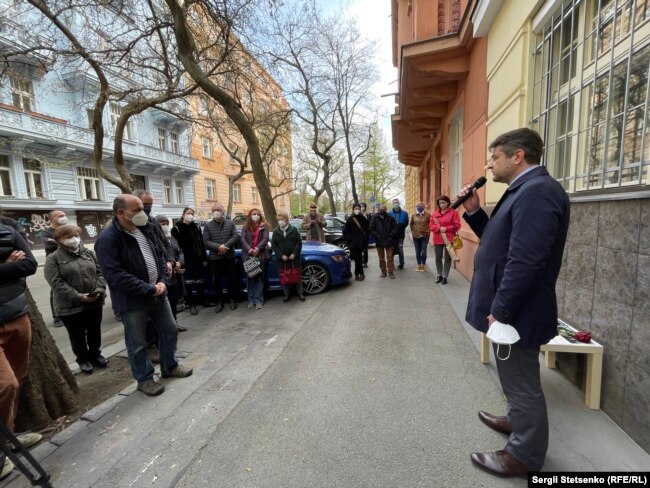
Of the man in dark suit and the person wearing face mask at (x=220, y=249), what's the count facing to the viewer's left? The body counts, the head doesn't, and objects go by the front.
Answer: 1

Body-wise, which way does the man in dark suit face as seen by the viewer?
to the viewer's left

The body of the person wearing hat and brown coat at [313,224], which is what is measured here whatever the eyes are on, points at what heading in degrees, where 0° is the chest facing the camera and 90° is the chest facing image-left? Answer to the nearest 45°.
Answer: approximately 0°

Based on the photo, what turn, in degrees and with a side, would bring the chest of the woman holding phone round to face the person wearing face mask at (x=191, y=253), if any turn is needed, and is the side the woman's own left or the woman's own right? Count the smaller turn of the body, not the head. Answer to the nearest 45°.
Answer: approximately 90° to the woman's own left

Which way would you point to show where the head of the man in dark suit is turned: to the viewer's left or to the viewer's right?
to the viewer's left

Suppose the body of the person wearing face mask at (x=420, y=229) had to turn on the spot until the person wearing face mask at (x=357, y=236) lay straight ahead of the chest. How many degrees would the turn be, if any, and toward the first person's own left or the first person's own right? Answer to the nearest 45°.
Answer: approximately 45° to the first person's own right

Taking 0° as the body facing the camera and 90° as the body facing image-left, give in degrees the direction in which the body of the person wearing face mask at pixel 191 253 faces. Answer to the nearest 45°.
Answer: approximately 315°

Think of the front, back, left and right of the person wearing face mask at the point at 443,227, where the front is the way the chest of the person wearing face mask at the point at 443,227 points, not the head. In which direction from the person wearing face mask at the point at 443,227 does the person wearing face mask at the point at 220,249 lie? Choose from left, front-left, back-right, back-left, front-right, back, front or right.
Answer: front-right

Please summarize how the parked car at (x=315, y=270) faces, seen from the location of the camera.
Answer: facing to the right of the viewer

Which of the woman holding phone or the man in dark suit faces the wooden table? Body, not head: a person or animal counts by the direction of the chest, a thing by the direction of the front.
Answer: the woman holding phone

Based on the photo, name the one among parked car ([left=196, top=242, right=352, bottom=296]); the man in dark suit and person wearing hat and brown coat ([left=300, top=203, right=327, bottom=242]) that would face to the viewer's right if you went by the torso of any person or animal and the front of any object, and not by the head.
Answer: the parked car

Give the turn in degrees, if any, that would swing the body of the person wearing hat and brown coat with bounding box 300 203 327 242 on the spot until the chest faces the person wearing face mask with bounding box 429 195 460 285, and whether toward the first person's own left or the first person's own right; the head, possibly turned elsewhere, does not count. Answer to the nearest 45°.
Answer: approximately 45° to the first person's own left
